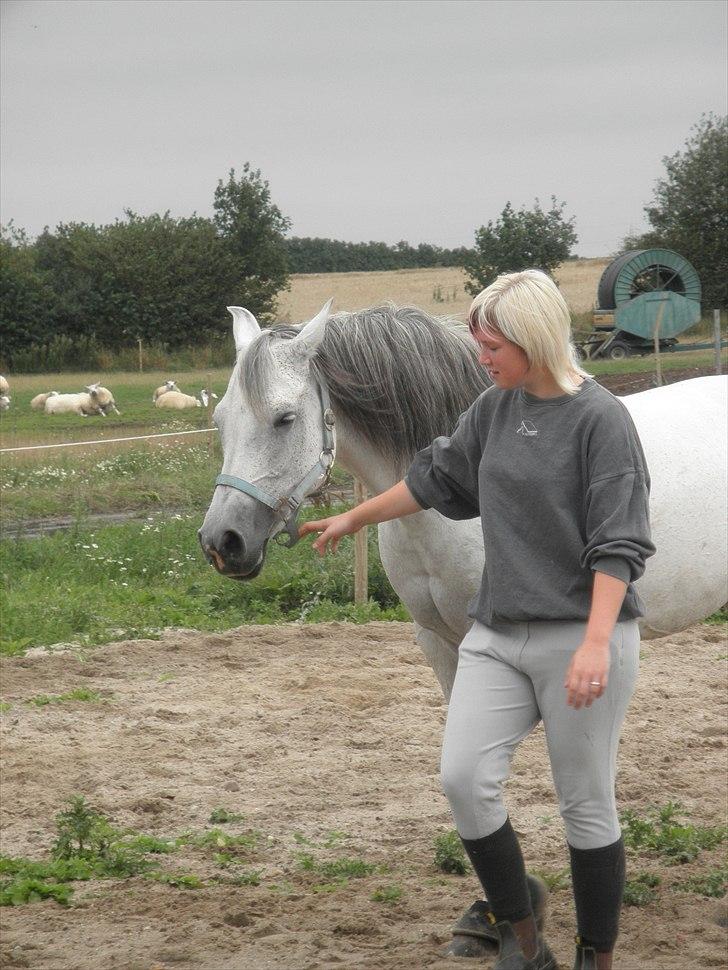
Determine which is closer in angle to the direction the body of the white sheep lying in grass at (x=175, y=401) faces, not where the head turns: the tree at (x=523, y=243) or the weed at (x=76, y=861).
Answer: the tree

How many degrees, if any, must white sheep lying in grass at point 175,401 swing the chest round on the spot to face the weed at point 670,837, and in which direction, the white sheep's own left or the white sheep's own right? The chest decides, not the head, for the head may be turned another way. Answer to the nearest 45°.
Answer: approximately 90° to the white sheep's own right

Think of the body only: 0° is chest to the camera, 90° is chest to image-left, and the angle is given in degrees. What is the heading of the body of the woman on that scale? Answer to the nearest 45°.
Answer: approximately 45°

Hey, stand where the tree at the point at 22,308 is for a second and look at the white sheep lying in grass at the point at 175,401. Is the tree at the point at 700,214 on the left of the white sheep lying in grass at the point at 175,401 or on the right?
left

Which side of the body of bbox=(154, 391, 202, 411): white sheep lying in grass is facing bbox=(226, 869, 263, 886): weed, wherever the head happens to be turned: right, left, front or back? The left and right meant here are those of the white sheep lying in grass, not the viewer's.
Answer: right

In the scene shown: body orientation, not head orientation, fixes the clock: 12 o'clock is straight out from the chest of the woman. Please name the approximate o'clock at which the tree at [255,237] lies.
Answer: The tree is roughly at 4 o'clock from the woman.

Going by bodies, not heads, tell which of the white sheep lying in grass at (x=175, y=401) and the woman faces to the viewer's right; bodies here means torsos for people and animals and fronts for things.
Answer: the white sheep lying in grass

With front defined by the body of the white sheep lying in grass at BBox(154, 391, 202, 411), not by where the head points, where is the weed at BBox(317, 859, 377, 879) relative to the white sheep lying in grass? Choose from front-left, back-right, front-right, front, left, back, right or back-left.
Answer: right

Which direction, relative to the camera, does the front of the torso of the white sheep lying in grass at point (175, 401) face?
to the viewer's right

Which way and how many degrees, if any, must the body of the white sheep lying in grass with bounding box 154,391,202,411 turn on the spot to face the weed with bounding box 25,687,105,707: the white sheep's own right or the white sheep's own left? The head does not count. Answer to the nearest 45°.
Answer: approximately 90° to the white sheep's own right

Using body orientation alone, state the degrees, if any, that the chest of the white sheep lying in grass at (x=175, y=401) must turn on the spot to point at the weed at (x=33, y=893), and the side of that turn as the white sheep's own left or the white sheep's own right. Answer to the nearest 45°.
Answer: approximately 90° to the white sheep's own right
